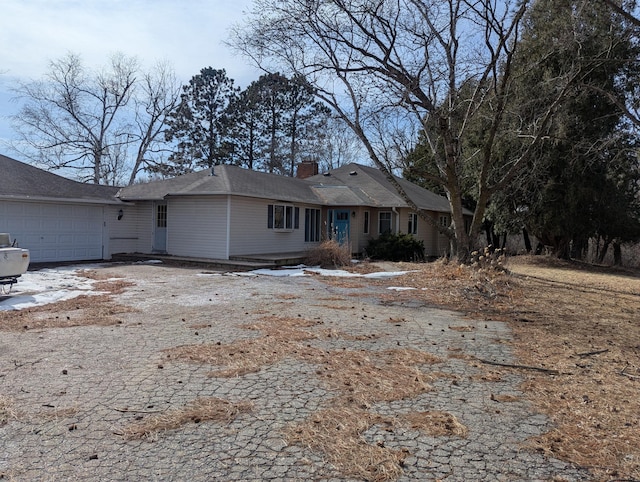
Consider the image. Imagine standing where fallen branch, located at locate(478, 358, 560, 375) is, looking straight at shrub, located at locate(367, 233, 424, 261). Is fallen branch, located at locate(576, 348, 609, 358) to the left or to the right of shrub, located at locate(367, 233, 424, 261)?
right

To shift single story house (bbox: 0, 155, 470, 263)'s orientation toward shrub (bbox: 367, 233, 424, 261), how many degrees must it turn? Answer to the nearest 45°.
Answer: approximately 45° to its left

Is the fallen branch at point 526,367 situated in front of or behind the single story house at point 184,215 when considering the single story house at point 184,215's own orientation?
in front

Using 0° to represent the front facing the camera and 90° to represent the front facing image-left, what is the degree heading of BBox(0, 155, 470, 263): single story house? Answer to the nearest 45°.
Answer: approximately 315°

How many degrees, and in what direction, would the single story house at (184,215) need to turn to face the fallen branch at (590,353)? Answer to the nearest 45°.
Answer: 0° — it already faces it
